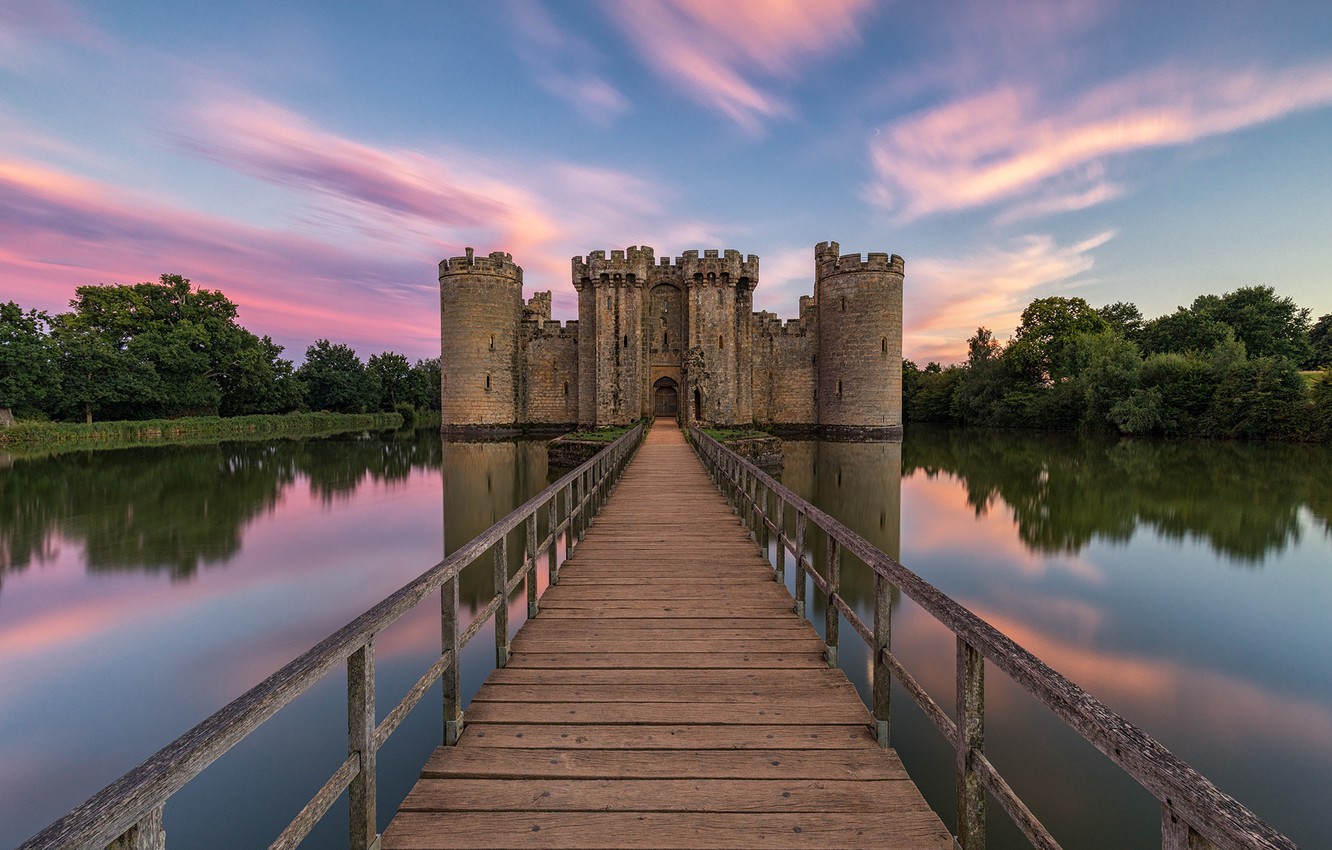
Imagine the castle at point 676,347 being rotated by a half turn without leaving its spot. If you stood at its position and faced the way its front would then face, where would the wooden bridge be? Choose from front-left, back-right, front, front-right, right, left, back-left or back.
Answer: back

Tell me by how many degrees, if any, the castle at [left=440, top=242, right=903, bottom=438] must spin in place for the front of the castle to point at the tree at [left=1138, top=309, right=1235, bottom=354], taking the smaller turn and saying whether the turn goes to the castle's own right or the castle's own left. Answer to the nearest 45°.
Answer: approximately 90° to the castle's own left

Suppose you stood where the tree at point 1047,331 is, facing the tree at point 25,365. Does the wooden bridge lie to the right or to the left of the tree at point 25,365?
left

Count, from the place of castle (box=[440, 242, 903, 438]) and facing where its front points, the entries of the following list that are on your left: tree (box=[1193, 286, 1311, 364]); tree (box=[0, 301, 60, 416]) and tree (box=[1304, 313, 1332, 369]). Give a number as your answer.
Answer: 2

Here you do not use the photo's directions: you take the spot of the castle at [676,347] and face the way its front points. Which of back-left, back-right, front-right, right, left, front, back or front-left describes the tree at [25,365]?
right

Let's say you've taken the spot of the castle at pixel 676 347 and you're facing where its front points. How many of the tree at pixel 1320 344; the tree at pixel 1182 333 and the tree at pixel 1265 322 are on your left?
3

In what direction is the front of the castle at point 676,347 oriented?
toward the camera

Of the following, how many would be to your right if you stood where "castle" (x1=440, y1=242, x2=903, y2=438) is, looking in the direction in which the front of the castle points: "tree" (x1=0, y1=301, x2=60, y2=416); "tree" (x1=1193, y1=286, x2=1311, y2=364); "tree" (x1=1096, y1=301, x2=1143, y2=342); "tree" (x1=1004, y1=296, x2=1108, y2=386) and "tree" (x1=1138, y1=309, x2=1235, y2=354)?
1

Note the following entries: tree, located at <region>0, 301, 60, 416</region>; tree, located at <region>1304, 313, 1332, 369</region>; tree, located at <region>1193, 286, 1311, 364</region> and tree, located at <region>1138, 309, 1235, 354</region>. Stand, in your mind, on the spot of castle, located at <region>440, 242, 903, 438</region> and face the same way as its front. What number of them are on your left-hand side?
3

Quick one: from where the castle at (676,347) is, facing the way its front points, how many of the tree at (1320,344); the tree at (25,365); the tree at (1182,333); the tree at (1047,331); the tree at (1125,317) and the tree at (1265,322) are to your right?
1

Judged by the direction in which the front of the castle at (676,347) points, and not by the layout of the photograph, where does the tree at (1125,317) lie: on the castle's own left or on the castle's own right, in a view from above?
on the castle's own left

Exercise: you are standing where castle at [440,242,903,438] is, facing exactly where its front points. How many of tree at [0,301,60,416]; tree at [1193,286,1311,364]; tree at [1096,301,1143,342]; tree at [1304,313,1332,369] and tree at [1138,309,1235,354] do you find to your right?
1

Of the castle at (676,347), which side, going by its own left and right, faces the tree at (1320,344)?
left

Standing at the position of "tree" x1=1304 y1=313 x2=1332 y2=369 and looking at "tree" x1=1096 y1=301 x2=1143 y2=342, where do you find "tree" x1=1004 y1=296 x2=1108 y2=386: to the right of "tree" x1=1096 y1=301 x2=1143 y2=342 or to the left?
left

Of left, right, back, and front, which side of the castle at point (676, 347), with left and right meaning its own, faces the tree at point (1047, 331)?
left
